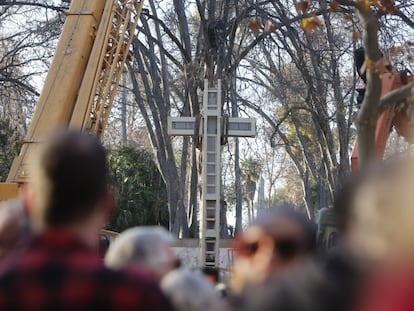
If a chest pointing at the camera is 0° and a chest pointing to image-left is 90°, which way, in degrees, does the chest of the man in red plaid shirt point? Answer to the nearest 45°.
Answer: approximately 180°
